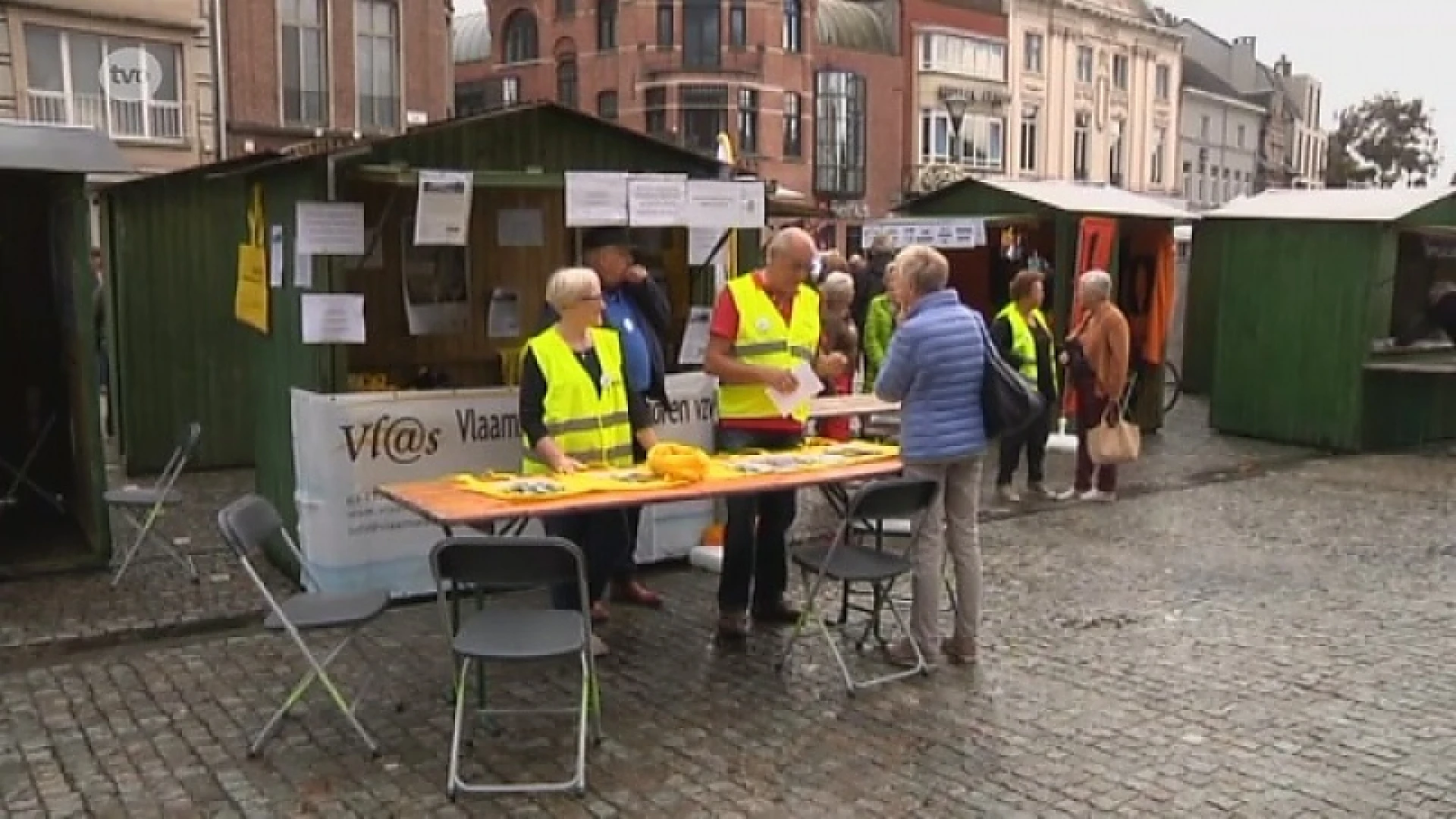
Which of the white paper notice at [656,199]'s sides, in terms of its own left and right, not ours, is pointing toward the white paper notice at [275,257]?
right

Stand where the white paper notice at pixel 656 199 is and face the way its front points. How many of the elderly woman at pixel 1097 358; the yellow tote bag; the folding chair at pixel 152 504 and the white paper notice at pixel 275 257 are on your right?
3

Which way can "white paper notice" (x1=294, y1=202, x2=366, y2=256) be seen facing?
toward the camera

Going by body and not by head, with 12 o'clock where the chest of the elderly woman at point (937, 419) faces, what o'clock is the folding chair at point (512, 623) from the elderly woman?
The folding chair is roughly at 9 o'clock from the elderly woman.

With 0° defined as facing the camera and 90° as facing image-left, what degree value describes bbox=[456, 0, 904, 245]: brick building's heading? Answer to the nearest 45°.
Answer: approximately 0°

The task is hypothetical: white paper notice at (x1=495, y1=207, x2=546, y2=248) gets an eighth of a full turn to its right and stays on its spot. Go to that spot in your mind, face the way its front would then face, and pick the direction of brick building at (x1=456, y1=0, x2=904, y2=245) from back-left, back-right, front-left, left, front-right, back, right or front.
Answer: back-right

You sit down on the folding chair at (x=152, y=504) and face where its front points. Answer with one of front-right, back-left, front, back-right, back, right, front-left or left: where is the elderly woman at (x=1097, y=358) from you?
back

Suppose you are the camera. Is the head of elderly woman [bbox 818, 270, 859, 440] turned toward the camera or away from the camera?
toward the camera

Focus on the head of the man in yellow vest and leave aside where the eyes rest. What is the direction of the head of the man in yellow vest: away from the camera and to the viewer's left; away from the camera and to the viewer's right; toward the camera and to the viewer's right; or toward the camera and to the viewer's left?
toward the camera and to the viewer's right

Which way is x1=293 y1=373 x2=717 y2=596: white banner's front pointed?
toward the camera

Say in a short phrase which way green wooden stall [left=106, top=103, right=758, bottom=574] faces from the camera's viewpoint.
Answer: facing the viewer and to the right of the viewer

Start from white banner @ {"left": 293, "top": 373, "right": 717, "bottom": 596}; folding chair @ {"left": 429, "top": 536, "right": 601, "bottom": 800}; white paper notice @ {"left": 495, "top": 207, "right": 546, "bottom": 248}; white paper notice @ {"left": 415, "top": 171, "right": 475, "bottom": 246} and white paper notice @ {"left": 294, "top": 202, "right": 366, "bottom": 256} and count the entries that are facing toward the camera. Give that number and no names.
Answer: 5

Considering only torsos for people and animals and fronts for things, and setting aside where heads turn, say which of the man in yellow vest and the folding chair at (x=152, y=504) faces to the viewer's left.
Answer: the folding chair
